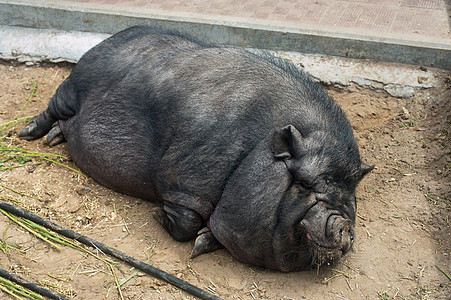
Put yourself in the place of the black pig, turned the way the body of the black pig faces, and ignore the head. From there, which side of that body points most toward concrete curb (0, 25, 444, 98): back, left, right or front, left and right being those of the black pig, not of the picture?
left

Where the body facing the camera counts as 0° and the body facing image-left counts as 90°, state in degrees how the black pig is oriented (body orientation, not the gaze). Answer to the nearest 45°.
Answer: approximately 315°

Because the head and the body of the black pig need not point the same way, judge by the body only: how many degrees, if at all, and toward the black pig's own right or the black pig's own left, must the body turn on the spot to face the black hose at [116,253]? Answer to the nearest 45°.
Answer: approximately 90° to the black pig's own right

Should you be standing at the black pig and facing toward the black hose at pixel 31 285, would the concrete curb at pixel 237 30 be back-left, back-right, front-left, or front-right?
back-right

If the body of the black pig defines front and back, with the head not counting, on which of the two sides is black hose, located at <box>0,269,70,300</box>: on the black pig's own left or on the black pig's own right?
on the black pig's own right
